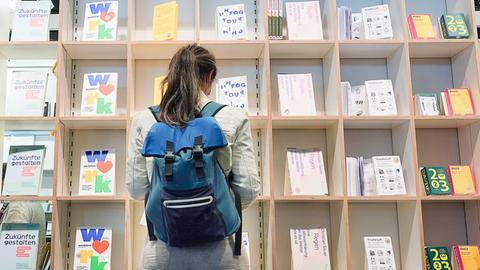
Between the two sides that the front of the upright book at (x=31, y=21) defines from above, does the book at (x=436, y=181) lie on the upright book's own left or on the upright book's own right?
on the upright book's own left

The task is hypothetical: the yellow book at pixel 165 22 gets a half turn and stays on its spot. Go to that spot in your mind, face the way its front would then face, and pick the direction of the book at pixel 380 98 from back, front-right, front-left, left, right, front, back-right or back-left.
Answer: right

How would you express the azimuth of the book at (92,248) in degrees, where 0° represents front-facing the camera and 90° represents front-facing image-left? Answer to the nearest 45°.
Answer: approximately 0°

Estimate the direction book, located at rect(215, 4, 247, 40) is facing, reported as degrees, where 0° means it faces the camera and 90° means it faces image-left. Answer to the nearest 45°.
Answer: approximately 0°
